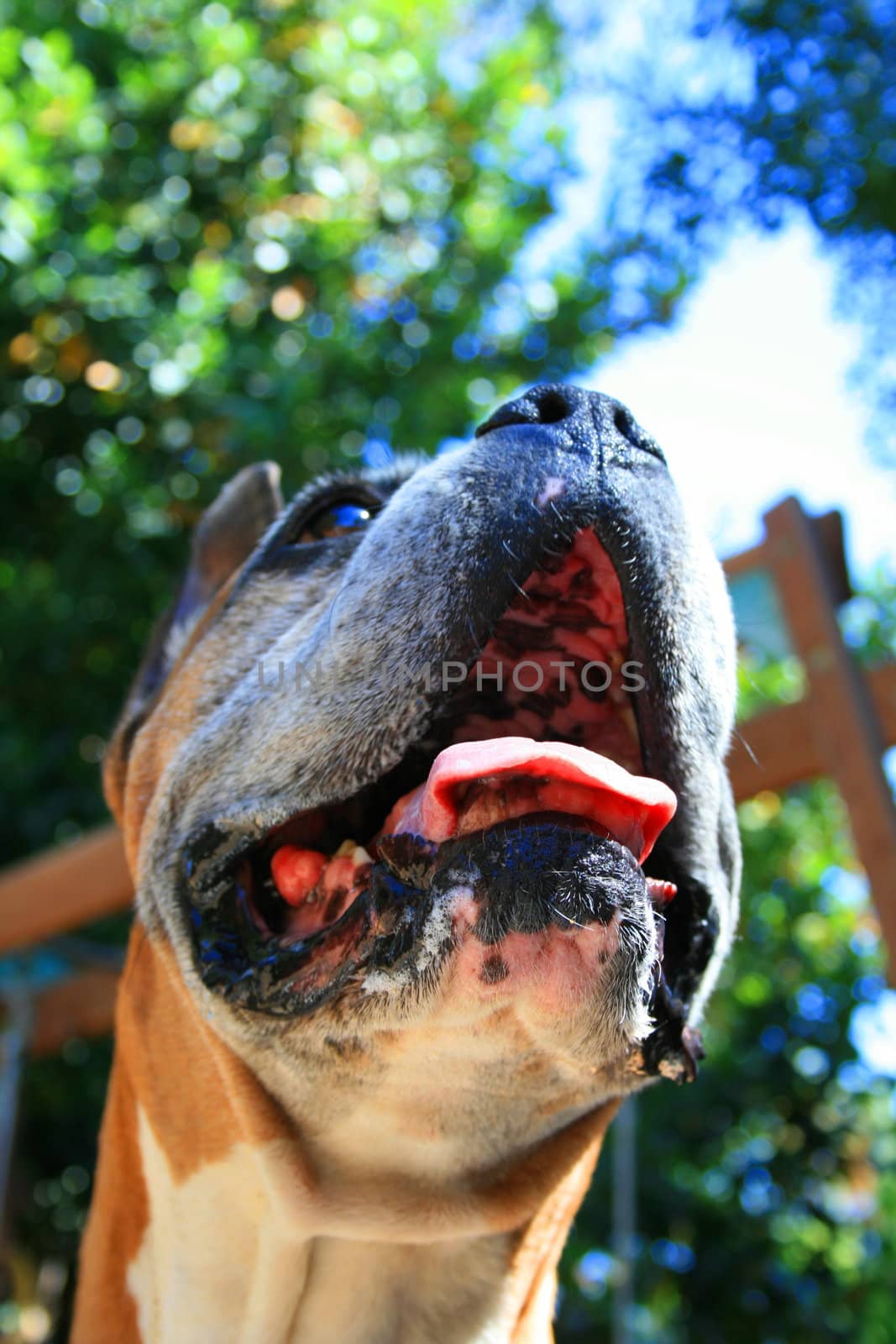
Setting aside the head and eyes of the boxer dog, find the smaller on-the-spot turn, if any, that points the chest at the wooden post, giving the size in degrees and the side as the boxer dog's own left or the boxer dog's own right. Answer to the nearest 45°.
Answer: approximately 90° to the boxer dog's own left

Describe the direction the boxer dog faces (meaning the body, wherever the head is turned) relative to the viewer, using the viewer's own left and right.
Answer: facing the viewer and to the right of the viewer
